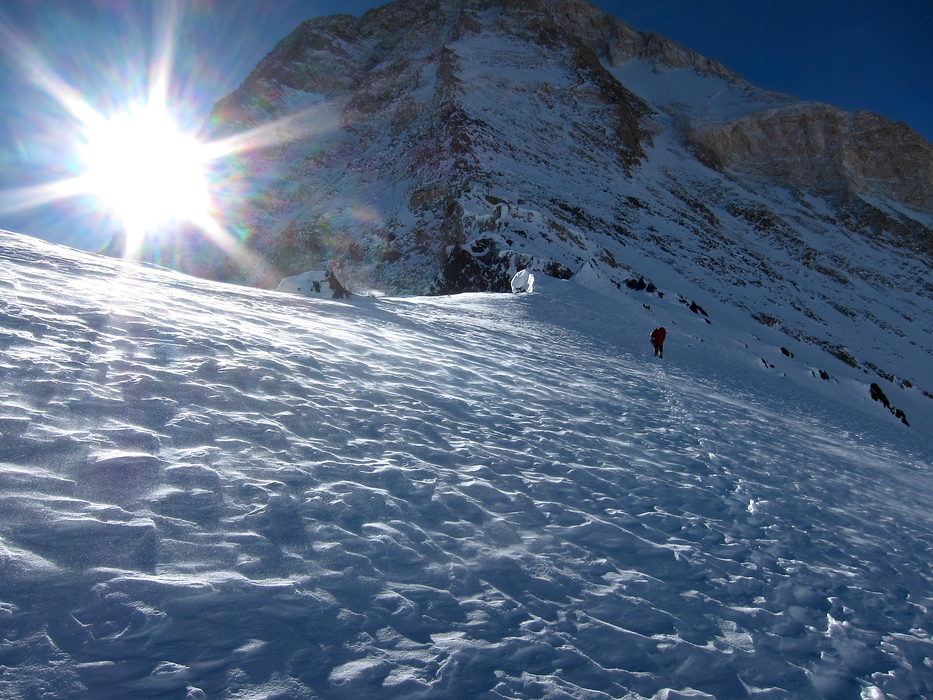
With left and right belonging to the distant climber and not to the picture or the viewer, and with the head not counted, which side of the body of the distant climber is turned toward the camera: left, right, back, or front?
back
